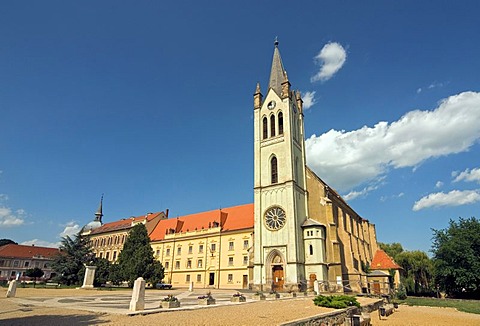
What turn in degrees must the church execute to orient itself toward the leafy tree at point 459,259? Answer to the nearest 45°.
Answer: approximately 135° to its left

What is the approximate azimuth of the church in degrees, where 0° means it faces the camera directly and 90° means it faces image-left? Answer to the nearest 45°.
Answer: approximately 45°

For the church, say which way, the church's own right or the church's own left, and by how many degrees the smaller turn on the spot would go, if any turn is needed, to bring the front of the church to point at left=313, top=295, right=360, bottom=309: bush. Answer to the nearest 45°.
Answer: approximately 45° to the church's own left

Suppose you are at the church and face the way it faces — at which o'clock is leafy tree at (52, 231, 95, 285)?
The leafy tree is roughly at 2 o'clock from the church.
